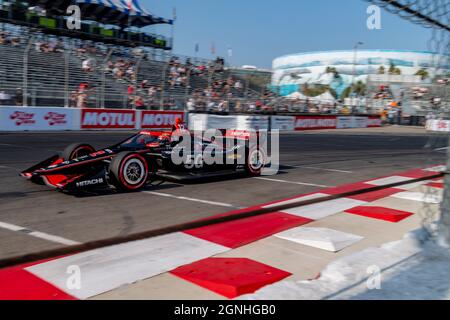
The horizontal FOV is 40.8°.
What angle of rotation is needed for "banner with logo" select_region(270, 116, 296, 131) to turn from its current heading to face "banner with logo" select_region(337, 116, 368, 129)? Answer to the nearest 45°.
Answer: approximately 135° to its left

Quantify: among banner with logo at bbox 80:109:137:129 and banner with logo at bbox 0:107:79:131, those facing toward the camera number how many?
2

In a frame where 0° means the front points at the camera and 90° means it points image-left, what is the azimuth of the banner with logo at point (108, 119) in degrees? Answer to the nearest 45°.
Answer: approximately 0°

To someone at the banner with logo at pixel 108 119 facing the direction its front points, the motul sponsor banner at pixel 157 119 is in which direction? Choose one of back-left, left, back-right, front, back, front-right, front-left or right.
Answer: back-left

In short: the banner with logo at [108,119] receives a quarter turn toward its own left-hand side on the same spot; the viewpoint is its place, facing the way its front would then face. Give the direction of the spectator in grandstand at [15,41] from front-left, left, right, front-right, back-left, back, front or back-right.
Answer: back-left

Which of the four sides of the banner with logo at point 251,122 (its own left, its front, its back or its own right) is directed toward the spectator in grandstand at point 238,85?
back
